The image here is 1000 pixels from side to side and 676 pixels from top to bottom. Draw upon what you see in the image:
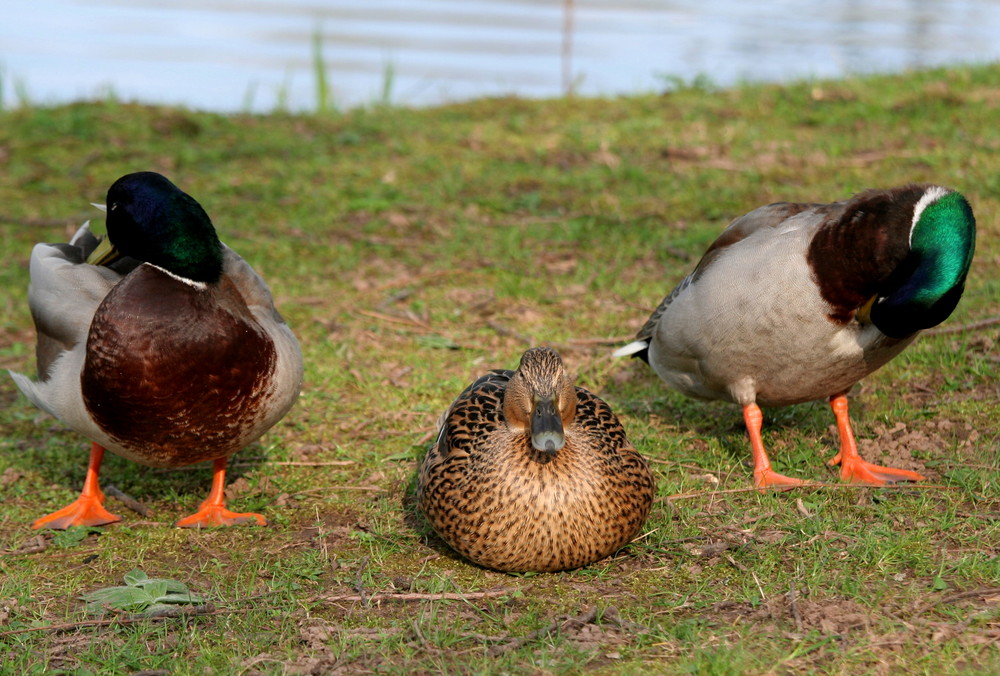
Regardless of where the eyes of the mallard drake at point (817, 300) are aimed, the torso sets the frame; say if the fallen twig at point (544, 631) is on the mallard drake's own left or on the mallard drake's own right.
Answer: on the mallard drake's own right

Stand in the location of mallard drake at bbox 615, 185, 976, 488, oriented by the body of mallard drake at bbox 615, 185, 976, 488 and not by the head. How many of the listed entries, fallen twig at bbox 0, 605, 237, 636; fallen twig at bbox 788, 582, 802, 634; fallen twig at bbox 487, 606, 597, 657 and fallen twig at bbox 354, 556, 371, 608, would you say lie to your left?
0

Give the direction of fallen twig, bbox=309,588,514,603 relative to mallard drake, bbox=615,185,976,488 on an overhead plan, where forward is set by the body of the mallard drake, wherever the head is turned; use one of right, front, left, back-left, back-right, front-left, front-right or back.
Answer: right

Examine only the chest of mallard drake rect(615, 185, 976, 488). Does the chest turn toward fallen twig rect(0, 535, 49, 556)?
no

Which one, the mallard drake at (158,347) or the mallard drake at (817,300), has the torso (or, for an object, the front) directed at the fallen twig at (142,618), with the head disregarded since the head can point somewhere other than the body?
the mallard drake at (158,347)

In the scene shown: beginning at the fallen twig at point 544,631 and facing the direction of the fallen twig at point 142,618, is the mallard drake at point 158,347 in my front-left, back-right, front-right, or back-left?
front-right

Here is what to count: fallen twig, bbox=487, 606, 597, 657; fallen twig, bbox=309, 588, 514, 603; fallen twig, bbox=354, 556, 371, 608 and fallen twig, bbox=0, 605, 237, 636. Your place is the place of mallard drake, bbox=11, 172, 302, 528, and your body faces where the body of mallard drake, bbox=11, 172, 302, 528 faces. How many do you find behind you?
0

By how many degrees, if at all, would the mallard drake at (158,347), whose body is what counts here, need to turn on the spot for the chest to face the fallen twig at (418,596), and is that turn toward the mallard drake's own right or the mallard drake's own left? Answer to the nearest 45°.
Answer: approximately 45° to the mallard drake's own left

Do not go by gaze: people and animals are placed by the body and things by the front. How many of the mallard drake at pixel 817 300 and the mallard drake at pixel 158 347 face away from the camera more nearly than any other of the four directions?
0

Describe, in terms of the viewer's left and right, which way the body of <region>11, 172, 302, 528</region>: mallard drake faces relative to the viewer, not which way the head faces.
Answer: facing the viewer

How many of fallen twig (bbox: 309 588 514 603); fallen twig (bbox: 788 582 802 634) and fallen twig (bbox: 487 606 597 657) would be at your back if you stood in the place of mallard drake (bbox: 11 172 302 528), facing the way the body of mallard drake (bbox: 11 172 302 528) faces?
0

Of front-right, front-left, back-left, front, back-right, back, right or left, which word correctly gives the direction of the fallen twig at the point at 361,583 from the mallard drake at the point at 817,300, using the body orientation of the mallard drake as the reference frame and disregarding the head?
right

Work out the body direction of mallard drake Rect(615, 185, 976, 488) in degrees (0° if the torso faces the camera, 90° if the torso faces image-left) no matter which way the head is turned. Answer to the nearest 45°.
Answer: approximately 315°

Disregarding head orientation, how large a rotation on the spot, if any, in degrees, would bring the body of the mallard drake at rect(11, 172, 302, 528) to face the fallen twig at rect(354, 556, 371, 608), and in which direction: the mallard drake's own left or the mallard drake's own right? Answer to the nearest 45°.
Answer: approximately 45° to the mallard drake's own left
